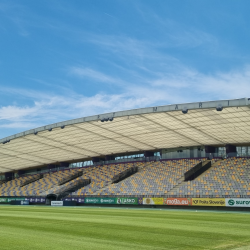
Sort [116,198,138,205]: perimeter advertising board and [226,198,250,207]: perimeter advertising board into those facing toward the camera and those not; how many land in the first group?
2

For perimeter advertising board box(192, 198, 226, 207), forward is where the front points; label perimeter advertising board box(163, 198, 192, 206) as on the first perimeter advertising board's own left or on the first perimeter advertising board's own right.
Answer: on the first perimeter advertising board's own right

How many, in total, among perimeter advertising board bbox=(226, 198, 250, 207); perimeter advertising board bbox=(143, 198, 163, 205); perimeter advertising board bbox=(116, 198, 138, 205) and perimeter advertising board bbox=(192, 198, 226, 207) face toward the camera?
4

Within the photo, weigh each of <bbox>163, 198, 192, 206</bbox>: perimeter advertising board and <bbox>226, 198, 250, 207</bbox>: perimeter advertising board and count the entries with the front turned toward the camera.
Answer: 2

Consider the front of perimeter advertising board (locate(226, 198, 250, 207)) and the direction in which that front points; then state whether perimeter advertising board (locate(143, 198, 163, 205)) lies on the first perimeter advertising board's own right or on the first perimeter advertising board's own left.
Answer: on the first perimeter advertising board's own right

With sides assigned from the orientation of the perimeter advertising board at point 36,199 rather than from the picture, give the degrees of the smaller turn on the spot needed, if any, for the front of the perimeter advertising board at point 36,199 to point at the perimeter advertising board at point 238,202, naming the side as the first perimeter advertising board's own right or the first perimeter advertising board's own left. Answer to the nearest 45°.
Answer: approximately 45° to the first perimeter advertising board's own left

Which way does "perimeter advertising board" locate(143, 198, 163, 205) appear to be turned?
toward the camera

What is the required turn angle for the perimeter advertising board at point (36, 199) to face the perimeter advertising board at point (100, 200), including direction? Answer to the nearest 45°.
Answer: approximately 45° to its left

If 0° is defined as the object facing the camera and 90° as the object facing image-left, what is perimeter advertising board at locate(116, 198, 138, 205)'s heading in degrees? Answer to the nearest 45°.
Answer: approximately 0°

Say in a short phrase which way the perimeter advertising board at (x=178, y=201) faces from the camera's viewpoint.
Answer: facing the viewer

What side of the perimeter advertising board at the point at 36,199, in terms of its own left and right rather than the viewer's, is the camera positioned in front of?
front

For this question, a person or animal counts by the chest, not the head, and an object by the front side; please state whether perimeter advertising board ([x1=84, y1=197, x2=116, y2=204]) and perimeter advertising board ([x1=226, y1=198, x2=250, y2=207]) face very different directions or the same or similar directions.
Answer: same or similar directions
